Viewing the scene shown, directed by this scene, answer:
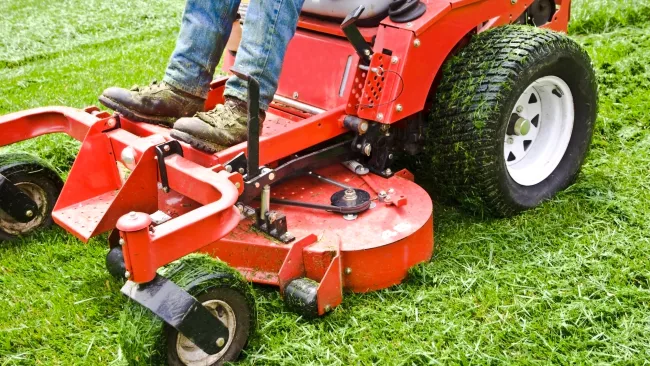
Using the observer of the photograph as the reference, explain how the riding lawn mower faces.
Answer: facing the viewer and to the left of the viewer
